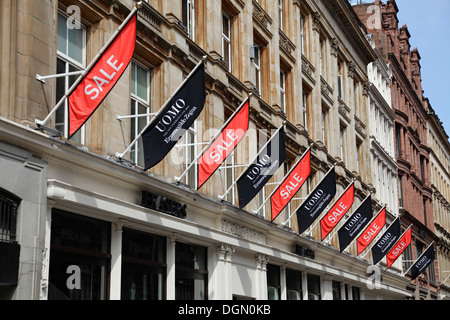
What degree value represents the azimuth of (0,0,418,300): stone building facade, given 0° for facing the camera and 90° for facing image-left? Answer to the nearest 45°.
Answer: approximately 315°

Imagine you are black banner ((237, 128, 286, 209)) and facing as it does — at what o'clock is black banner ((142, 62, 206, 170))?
black banner ((142, 62, 206, 170)) is roughly at 11 o'clock from black banner ((237, 128, 286, 209)).

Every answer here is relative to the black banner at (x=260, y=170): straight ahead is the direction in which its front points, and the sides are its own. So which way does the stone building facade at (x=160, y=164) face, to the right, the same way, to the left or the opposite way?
to the left

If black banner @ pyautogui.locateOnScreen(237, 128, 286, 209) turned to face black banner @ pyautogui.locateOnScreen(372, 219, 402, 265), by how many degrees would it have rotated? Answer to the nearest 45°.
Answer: approximately 135° to its right

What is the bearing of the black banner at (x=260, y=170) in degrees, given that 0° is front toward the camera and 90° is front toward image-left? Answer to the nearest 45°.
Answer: approximately 45°

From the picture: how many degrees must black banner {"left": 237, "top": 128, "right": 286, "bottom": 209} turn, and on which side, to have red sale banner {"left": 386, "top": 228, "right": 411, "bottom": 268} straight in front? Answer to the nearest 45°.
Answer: approximately 135° to its right
